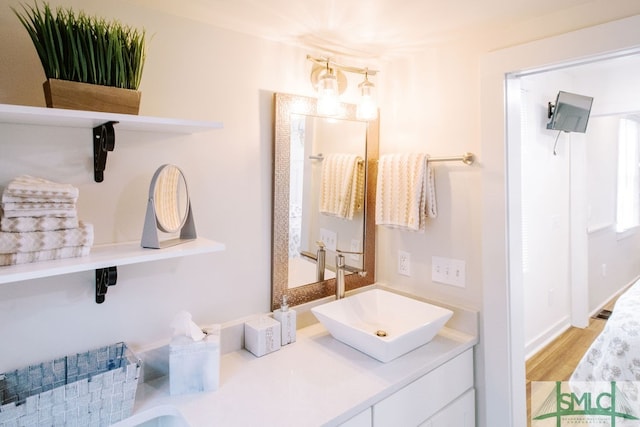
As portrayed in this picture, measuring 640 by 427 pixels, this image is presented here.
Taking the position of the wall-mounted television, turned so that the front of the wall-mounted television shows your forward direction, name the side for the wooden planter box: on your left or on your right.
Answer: on your right

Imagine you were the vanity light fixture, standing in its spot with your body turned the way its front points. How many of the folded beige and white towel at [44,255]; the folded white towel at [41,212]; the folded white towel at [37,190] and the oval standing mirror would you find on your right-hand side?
4

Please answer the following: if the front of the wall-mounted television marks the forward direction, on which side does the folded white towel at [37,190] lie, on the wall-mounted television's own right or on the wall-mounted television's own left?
on the wall-mounted television's own right

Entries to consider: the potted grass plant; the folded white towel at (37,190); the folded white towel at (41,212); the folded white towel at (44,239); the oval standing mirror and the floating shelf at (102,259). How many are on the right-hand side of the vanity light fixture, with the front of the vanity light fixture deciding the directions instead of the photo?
6

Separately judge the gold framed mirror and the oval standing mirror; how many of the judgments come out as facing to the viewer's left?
0

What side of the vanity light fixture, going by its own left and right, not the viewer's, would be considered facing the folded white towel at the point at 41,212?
right

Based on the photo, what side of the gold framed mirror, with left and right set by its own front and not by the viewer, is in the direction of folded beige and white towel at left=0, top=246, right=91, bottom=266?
right

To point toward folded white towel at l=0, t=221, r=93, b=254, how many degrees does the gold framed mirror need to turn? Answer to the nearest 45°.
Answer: approximately 90° to its right

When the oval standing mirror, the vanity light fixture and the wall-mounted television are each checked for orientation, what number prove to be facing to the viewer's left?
0

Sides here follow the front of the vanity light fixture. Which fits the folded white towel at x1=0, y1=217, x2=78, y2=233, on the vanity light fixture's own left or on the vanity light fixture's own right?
on the vanity light fixture's own right

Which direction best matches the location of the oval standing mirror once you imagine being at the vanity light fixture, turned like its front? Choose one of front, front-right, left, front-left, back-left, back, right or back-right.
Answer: right

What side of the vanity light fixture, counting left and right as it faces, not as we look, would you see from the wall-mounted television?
left

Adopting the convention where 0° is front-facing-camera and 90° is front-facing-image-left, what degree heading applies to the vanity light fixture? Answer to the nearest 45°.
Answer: approximately 315°

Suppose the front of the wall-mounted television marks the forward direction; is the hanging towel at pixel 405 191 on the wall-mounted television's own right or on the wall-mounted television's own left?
on the wall-mounted television's own right

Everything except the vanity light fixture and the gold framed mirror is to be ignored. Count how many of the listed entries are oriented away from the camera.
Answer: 0
